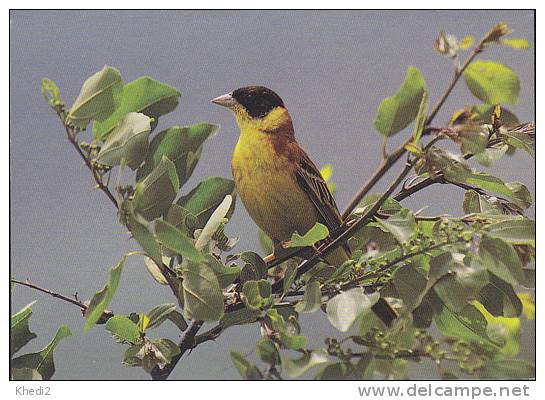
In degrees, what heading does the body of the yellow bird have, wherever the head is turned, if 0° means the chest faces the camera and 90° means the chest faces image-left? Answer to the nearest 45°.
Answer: approximately 45°
